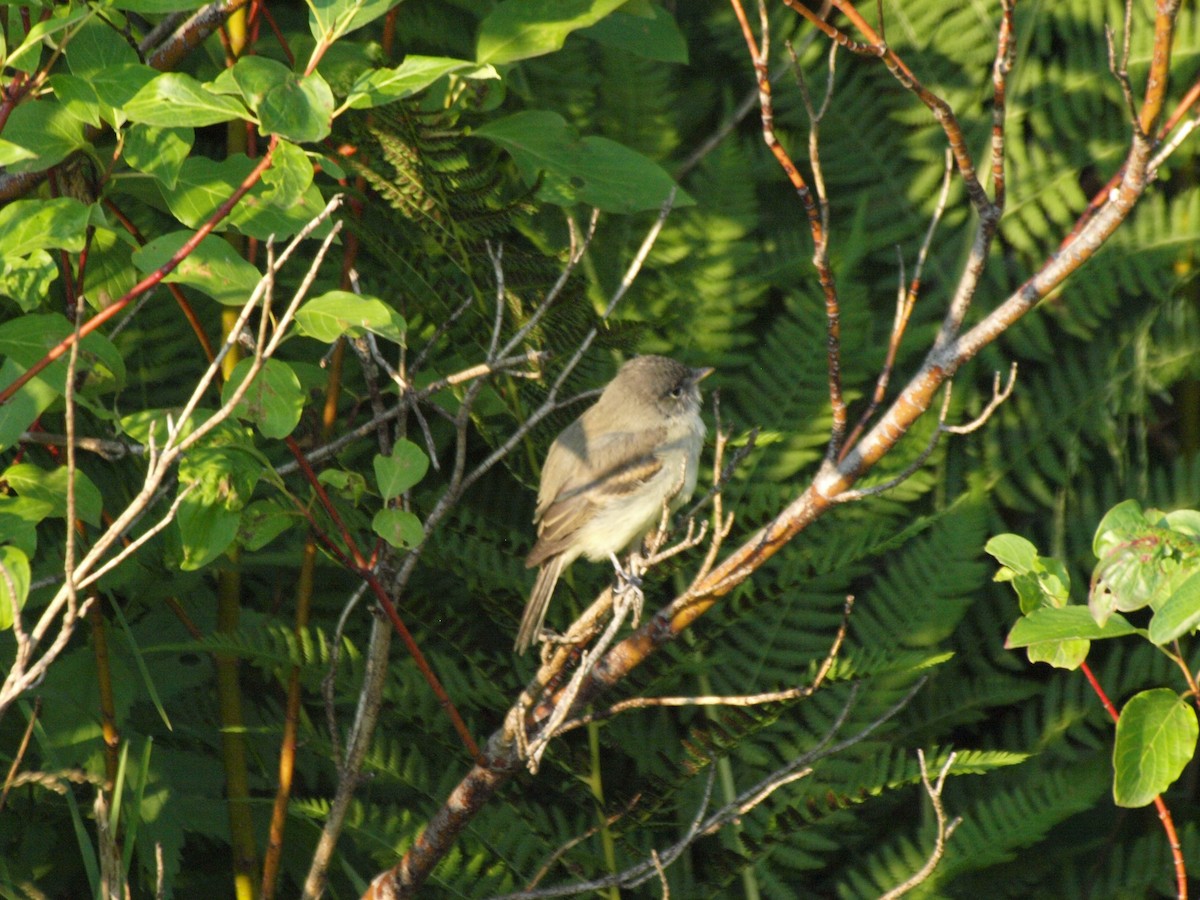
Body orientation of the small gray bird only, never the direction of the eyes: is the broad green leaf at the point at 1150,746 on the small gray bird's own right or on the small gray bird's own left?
on the small gray bird's own right

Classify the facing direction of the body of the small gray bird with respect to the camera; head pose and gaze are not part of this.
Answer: to the viewer's right
